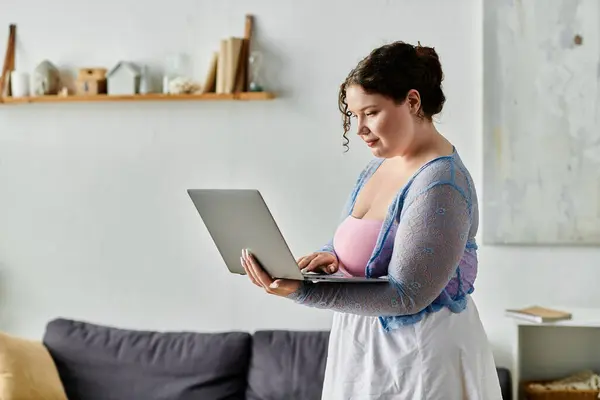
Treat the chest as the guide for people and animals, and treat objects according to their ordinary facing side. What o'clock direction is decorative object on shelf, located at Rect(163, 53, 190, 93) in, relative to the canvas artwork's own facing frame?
The decorative object on shelf is roughly at 3 o'clock from the canvas artwork.

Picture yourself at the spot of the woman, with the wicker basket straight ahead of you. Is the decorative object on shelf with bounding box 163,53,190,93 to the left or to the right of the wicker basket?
left

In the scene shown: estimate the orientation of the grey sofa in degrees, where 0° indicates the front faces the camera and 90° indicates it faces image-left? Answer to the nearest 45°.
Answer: approximately 0°

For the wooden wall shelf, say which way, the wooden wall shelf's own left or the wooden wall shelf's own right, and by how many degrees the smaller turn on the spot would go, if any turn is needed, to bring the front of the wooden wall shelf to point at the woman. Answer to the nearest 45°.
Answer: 0° — it already faces them

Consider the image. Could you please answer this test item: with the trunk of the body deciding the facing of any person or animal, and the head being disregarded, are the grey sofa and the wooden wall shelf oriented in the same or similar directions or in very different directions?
same or similar directions

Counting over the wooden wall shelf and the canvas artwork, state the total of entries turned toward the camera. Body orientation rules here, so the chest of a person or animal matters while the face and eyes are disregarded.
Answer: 2

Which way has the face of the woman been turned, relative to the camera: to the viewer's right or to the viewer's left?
to the viewer's left

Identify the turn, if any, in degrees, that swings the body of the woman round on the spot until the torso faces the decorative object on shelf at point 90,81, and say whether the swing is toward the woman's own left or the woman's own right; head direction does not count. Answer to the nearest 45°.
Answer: approximately 90° to the woman's own right

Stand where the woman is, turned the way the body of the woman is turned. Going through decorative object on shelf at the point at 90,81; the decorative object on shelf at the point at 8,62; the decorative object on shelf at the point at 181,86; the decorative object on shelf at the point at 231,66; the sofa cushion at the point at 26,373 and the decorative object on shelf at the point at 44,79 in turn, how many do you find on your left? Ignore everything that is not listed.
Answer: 0

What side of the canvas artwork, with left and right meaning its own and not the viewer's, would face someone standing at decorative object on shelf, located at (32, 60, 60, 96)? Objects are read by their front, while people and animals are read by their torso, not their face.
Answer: right

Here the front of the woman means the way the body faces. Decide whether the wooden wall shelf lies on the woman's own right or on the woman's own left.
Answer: on the woman's own right

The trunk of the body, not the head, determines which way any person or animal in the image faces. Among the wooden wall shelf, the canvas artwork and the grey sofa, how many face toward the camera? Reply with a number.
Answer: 3

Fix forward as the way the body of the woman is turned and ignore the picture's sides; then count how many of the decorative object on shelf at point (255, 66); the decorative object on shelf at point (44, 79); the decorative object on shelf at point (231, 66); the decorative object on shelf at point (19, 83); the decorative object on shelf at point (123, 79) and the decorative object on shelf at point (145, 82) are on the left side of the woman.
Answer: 0

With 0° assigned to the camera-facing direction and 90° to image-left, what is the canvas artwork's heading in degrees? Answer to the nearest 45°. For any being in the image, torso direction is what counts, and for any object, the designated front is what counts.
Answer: approximately 0°

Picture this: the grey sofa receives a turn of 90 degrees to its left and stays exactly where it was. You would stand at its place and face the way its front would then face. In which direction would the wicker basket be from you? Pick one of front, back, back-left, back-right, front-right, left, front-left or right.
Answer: front

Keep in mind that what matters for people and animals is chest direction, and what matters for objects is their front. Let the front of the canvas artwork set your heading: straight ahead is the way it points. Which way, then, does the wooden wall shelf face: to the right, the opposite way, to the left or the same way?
the same way
